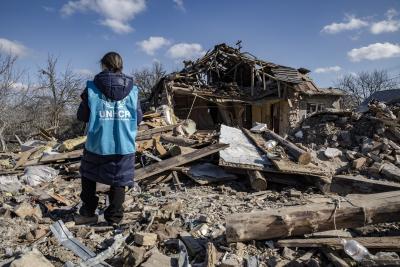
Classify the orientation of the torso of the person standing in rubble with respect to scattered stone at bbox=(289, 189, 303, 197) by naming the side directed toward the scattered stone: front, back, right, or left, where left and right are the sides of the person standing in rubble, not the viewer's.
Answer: right

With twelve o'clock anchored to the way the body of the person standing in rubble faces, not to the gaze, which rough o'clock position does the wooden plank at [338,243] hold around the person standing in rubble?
The wooden plank is roughly at 4 o'clock from the person standing in rubble.

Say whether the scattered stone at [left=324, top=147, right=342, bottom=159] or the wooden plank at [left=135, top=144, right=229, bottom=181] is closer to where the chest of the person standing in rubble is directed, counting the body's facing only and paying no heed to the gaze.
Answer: the wooden plank

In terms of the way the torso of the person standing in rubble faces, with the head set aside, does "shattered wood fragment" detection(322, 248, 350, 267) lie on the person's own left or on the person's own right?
on the person's own right

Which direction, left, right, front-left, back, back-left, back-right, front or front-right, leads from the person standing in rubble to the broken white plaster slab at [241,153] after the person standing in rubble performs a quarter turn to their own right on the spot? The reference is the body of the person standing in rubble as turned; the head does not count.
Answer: front-left

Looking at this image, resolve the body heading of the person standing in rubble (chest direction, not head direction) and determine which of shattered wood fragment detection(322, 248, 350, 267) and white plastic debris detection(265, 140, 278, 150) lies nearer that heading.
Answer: the white plastic debris

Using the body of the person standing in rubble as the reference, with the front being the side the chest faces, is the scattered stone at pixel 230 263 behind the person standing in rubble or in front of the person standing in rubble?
behind

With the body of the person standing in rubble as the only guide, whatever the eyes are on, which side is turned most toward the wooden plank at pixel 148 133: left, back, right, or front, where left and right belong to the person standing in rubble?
front

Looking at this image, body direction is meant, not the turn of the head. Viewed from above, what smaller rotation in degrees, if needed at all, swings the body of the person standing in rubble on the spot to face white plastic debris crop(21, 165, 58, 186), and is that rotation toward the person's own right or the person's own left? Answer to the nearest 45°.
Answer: approximately 45° to the person's own left

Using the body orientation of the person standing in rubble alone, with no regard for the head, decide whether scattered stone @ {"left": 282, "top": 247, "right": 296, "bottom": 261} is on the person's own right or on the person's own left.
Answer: on the person's own right

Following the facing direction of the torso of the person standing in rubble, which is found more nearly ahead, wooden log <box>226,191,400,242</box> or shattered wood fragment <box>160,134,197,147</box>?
the shattered wood fragment

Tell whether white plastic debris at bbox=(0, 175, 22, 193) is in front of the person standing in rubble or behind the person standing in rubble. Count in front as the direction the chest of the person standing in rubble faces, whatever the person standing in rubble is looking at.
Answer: in front

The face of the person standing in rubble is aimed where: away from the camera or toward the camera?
away from the camera

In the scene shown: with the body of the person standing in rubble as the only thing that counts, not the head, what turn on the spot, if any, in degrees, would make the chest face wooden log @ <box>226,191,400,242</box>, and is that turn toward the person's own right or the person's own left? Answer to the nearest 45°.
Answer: approximately 135° to the person's own right

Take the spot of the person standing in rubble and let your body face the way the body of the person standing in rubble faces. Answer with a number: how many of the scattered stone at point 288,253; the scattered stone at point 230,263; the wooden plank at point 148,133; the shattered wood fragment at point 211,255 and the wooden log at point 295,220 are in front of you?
1

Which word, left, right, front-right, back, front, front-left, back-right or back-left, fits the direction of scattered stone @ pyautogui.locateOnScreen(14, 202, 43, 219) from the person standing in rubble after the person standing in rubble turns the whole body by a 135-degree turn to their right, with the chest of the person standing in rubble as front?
back

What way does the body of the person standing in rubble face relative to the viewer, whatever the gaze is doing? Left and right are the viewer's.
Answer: facing away from the viewer

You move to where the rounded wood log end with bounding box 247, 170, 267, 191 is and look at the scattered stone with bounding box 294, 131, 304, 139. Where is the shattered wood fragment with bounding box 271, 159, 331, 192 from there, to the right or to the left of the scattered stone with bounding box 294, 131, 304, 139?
right
